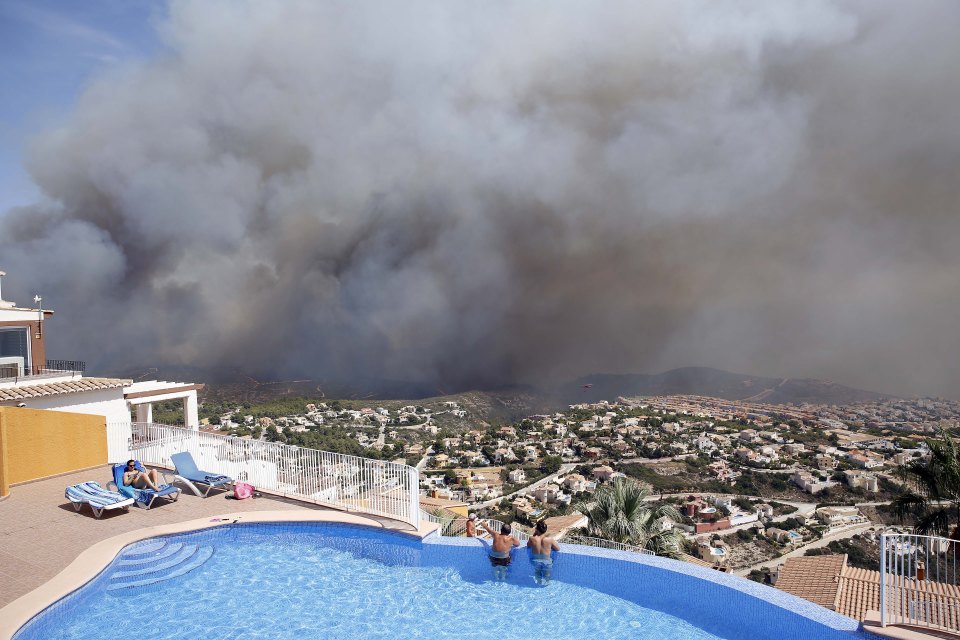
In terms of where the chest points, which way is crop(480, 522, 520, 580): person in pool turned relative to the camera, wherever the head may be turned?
away from the camera

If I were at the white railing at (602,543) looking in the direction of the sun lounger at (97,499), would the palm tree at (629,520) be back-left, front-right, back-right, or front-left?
back-right

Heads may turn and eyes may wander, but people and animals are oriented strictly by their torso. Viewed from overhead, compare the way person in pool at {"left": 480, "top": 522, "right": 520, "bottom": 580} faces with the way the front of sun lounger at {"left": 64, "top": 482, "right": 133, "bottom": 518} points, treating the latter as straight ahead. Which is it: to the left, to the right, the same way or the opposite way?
to the left

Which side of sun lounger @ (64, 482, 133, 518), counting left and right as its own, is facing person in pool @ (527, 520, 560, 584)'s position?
front

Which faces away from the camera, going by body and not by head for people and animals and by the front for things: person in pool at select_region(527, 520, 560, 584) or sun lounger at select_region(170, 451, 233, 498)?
the person in pool

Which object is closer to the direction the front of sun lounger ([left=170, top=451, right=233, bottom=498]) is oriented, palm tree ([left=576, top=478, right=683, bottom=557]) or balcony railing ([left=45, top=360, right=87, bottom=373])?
the palm tree

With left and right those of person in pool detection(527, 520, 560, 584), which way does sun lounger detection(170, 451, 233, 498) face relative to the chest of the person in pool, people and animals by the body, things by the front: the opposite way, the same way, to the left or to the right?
to the right

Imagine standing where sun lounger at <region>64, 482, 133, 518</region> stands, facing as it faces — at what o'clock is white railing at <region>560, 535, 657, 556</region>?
The white railing is roughly at 11 o'clock from the sun lounger.

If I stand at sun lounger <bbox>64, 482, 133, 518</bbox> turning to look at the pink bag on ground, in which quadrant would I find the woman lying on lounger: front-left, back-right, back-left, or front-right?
front-left

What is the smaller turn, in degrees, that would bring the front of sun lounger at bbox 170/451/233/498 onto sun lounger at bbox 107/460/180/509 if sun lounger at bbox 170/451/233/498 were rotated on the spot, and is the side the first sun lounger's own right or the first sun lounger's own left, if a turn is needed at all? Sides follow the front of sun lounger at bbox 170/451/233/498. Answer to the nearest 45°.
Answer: approximately 90° to the first sun lounger's own right

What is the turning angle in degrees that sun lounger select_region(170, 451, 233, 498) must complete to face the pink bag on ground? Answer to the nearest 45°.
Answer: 0° — it already faces it

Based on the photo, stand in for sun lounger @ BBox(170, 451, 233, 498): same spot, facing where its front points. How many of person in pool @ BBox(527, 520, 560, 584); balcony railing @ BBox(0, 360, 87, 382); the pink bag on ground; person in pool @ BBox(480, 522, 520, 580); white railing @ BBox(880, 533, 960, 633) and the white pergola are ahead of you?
4

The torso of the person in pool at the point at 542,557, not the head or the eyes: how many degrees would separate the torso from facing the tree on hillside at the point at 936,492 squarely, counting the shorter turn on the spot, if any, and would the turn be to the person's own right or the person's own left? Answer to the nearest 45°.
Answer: approximately 45° to the person's own right

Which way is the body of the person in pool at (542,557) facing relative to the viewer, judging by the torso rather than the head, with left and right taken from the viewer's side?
facing away from the viewer

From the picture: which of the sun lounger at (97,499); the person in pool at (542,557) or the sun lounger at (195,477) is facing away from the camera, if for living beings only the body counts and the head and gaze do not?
the person in pool
